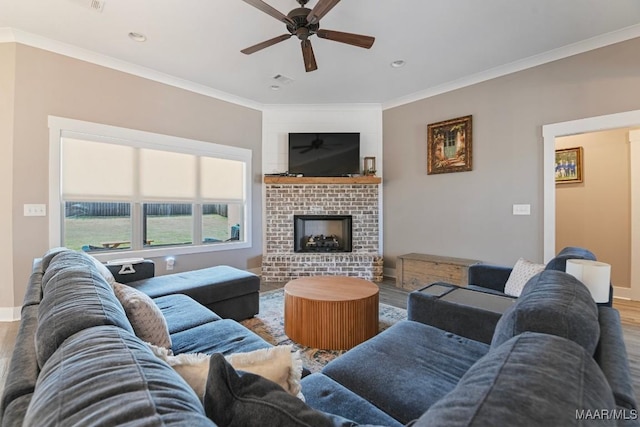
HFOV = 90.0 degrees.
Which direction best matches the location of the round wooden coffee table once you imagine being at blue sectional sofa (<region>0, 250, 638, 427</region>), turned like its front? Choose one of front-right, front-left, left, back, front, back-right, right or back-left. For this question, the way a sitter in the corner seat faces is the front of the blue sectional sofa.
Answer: front

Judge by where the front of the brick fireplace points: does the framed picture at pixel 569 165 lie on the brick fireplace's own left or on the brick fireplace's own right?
on the brick fireplace's own left

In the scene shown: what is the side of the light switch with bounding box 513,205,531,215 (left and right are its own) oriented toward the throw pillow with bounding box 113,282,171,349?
front

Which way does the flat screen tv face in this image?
toward the camera

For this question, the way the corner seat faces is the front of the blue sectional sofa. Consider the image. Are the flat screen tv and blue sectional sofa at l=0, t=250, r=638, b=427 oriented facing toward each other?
yes

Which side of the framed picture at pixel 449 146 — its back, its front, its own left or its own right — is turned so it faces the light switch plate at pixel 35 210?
front

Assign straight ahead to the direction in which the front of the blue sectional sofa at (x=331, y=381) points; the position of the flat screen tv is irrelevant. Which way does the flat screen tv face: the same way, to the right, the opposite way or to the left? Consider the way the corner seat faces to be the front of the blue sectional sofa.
the opposite way

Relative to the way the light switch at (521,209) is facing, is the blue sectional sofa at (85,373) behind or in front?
in front

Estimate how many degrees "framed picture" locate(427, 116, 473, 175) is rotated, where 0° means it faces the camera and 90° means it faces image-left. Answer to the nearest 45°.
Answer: approximately 45°

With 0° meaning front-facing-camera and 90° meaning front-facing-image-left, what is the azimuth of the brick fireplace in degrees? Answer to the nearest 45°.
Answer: approximately 0°

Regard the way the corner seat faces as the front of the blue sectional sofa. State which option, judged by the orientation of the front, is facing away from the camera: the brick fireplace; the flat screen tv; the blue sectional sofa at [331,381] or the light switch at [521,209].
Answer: the blue sectional sofa

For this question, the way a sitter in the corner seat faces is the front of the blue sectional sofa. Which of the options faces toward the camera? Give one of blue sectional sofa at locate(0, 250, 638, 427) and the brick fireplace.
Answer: the brick fireplace

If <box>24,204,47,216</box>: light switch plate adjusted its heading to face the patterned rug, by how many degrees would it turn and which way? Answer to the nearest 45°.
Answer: approximately 45° to its left

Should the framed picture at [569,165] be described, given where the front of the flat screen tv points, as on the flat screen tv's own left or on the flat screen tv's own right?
on the flat screen tv's own left

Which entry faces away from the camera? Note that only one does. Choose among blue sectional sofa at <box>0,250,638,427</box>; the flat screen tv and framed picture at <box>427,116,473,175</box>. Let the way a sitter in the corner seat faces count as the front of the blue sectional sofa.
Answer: the blue sectional sofa

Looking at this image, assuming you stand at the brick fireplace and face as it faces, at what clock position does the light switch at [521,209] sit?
The light switch is roughly at 10 o'clock from the brick fireplace.

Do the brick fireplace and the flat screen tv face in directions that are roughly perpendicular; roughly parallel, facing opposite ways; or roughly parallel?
roughly parallel

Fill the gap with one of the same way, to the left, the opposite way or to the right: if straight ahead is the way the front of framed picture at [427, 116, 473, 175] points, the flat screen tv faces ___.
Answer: to the left
